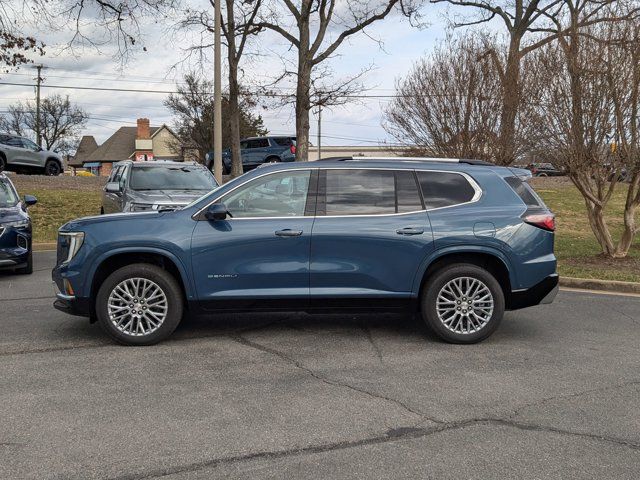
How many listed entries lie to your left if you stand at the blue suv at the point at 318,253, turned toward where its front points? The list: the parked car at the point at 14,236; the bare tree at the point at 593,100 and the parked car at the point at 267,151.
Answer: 0

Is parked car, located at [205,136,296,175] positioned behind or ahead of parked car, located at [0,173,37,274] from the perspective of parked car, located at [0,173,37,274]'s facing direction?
behind

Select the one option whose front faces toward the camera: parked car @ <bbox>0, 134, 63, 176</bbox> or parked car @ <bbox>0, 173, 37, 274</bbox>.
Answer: parked car @ <bbox>0, 173, 37, 274</bbox>

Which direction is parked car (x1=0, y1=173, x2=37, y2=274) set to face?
toward the camera

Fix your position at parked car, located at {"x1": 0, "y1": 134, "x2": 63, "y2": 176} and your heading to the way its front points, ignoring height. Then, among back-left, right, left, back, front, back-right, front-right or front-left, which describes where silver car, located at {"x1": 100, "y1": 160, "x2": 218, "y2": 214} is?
right

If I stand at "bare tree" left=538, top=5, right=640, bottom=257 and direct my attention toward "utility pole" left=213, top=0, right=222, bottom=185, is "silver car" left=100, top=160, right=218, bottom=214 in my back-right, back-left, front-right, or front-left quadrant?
front-left

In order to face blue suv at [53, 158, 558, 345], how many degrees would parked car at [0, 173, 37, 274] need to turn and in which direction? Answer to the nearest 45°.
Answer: approximately 45° to its left

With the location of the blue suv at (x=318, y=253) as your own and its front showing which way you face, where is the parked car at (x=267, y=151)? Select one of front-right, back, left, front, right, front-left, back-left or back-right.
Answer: right

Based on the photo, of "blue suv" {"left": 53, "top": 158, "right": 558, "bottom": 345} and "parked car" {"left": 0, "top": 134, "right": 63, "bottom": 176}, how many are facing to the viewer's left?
1

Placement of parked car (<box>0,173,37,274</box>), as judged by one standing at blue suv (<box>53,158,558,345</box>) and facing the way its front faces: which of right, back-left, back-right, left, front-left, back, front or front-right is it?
front-right

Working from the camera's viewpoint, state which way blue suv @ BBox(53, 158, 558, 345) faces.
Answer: facing to the left of the viewer

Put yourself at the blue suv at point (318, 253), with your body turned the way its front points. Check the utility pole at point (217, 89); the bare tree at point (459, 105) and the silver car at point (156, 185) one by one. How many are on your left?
0

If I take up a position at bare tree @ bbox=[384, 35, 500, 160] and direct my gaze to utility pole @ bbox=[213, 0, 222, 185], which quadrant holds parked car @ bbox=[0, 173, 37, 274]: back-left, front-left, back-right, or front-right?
front-left

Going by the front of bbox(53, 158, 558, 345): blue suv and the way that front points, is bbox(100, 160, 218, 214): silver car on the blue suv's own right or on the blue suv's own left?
on the blue suv's own right
